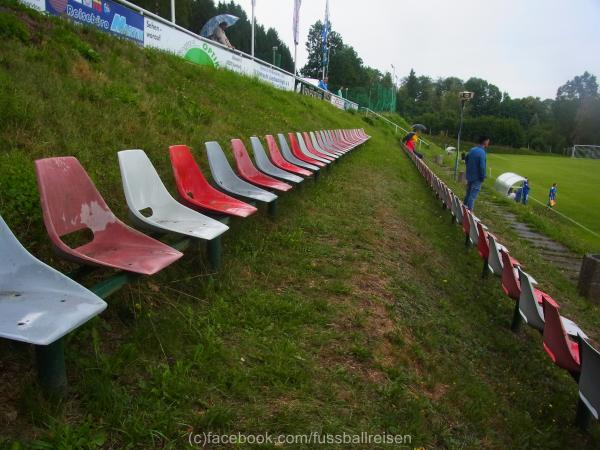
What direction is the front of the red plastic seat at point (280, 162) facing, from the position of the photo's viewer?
facing to the right of the viewer

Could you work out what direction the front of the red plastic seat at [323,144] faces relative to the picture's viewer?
facing to the right of the viewer

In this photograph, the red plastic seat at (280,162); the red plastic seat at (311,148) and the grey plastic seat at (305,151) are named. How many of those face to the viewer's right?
3

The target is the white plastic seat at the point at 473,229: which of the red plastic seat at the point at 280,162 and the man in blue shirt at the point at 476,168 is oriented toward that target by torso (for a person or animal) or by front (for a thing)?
the red plastic seat

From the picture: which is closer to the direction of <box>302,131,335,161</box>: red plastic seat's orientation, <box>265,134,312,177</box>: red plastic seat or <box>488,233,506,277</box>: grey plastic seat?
the grey plastic seat

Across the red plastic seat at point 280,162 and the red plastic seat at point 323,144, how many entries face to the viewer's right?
2

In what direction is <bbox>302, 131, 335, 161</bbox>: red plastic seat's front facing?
to the viewer's right

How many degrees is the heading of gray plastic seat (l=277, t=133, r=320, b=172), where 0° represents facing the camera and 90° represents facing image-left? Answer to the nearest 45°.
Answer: approximately 270°

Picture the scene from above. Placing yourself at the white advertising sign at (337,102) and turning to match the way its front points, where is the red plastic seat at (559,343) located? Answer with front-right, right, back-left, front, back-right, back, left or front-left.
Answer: front-right

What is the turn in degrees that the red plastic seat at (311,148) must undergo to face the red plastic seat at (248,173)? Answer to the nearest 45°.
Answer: approximately 90° to its right

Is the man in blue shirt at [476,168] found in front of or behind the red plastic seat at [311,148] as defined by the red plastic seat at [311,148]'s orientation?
in front

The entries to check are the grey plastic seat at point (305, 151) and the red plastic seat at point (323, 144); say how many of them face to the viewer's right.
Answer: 2

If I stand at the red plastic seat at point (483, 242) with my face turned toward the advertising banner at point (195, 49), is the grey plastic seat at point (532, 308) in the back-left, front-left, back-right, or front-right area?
back-left

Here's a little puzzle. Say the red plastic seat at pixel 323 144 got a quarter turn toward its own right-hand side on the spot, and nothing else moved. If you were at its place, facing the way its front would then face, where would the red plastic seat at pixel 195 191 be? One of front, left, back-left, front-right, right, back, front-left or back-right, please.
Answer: front

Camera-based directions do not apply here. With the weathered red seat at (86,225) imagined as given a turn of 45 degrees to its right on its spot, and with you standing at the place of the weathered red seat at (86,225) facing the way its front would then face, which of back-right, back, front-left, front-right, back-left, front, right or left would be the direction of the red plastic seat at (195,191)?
back-left

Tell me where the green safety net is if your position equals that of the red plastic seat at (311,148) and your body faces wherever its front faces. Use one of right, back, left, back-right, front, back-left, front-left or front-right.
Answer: left
